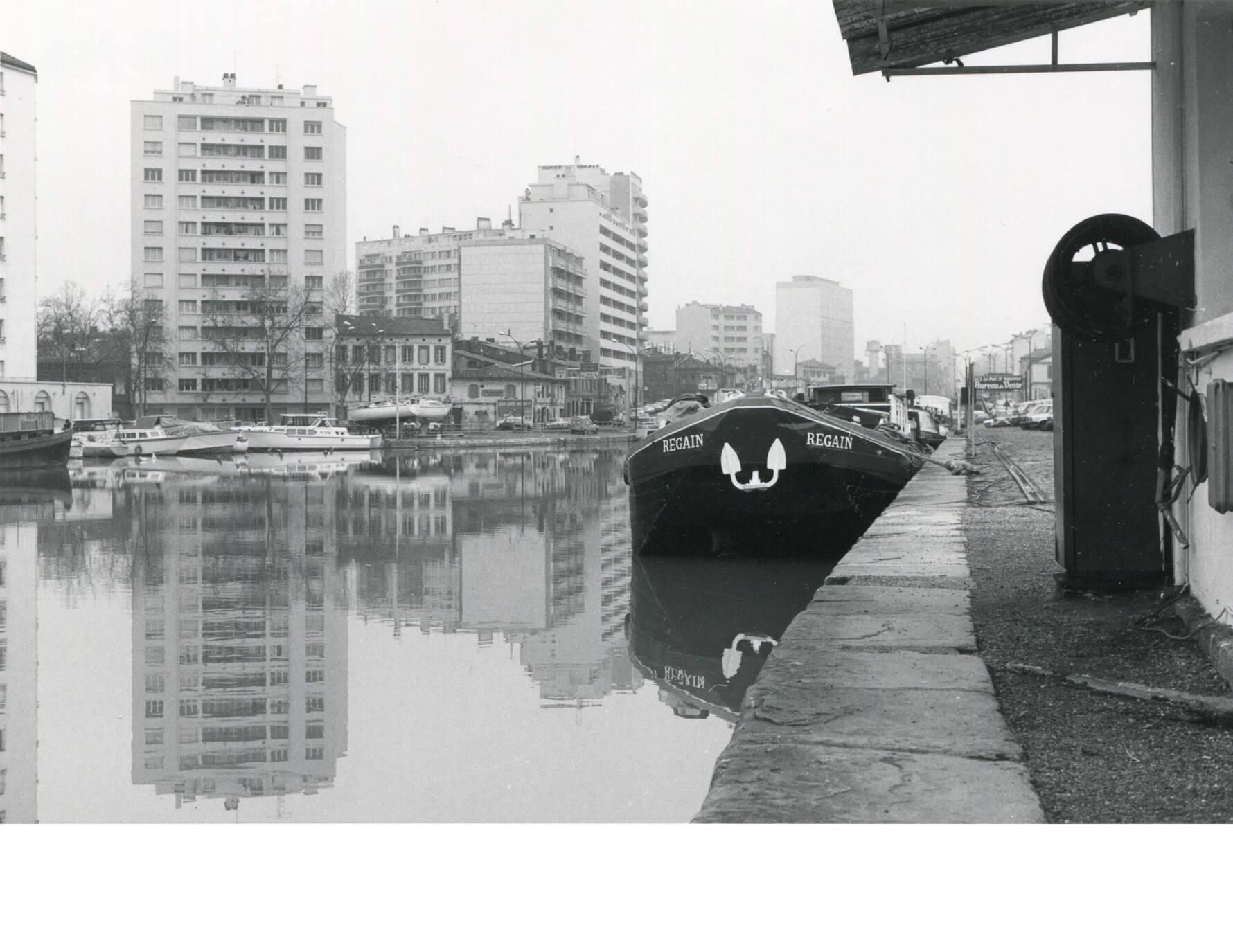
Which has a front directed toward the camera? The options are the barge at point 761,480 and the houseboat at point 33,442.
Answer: the barge at point 761,480

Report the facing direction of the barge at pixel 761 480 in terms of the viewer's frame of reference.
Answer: facing the viewer

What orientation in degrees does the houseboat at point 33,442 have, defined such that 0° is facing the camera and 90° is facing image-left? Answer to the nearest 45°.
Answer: approximately 270°

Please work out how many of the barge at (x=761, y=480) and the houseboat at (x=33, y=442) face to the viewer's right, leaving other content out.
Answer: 1

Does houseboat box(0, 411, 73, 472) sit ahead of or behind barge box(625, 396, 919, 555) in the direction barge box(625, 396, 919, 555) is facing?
behind
